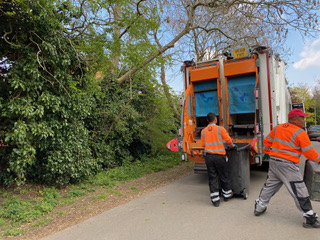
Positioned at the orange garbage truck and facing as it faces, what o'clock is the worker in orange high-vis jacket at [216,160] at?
The worker in orange high-vis jacket is roughly at 5 o'clock from the orange garbage truck.

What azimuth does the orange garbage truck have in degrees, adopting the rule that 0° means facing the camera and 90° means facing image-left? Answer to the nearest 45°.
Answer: approximately 225°

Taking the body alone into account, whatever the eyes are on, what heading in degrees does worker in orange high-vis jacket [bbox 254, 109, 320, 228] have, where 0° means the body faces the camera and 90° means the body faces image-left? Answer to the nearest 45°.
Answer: approximately 225°

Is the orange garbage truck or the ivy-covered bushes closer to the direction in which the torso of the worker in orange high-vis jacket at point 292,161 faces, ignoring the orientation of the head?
the orange garbage truck

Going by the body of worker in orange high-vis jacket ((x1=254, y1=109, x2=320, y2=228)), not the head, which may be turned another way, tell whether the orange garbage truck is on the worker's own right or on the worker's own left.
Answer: on the worker's own left

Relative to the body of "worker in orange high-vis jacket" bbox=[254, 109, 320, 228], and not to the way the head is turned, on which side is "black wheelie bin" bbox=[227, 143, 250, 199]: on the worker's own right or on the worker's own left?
on the worker's own left

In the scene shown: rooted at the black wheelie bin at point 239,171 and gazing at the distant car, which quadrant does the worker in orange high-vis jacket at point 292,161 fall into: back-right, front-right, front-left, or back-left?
back-right
